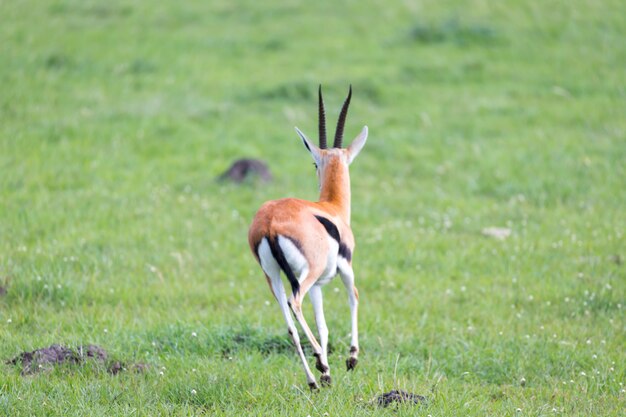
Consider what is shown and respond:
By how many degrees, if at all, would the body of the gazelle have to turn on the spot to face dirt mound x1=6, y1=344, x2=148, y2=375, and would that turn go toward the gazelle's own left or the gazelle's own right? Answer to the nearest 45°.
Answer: approximately 135° to the gazelle's own left

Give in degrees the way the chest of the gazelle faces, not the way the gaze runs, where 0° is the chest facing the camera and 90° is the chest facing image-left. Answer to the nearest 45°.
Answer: approximately 225°
